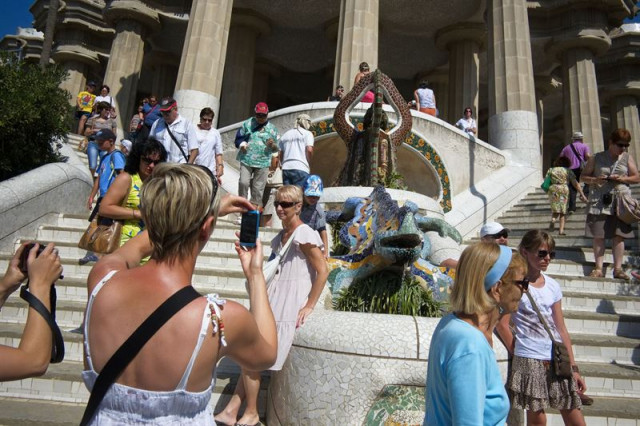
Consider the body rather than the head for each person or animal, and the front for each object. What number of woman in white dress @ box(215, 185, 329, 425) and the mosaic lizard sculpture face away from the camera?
0

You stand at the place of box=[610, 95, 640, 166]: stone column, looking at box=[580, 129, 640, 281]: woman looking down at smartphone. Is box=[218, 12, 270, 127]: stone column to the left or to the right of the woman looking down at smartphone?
right

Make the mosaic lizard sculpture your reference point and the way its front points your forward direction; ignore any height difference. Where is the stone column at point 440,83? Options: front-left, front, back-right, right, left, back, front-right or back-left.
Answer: back-left

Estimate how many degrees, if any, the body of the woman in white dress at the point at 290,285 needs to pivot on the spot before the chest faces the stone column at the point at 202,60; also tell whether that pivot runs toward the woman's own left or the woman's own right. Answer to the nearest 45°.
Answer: approximately 135° to the woman's own right

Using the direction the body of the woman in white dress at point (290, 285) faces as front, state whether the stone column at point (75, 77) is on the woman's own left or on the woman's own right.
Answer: on the woman's own right

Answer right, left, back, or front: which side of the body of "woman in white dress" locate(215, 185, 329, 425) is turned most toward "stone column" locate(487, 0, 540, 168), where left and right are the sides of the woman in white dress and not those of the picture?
back

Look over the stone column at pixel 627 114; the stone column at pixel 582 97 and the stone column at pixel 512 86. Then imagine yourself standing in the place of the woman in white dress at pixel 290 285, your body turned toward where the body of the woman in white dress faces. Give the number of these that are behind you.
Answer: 3

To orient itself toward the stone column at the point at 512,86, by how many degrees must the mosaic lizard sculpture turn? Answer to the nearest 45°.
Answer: approximately 135° to its left

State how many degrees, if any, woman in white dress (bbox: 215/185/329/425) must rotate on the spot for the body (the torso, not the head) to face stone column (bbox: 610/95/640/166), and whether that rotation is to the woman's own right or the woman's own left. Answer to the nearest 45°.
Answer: approximately 180°

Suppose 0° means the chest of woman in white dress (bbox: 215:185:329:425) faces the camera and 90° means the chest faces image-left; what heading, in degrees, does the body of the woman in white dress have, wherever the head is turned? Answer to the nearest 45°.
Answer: approximately 45°
